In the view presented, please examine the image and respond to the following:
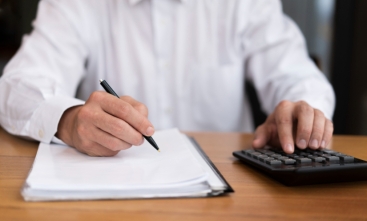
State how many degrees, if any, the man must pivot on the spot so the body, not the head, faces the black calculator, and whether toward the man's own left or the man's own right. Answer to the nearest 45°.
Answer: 0° — they already face it

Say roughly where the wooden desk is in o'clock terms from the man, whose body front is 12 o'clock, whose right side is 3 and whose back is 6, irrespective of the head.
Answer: The wooden desk is roughly at 12 o'clock from the man.

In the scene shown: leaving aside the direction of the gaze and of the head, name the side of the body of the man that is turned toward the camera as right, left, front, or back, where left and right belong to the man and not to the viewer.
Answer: front

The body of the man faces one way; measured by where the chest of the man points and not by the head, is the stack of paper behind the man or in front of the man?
in front
